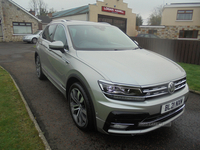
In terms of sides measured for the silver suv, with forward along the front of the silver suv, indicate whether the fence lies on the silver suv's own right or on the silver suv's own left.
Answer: on the silver suv's own left

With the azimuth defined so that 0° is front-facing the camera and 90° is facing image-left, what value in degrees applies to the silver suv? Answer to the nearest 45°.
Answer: approximately 315°
